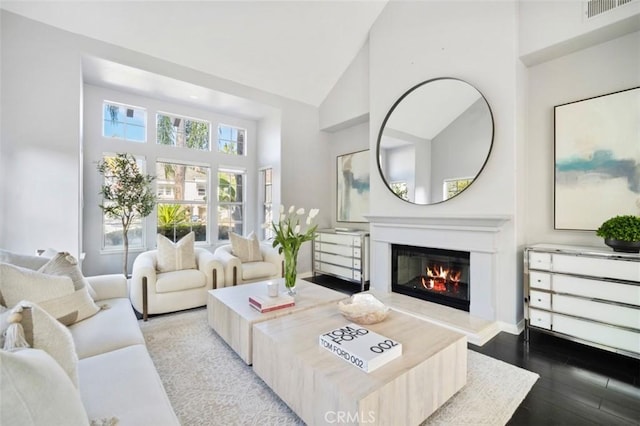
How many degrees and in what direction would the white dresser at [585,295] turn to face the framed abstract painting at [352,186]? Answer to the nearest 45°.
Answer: approximately 45° to its right

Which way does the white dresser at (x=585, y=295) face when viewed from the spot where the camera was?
facing the viewer and to the left of the viewer

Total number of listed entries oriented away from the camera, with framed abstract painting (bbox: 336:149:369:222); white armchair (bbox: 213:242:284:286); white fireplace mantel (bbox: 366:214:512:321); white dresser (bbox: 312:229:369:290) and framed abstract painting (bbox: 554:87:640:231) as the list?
0

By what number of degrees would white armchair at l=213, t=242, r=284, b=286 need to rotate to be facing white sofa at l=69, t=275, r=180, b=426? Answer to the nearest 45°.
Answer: approximately 45° to its right

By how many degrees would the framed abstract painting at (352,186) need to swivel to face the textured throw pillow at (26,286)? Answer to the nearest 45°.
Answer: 0° — it already faces it

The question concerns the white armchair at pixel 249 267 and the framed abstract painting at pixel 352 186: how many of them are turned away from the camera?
0

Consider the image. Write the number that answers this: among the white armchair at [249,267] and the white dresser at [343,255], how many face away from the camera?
0

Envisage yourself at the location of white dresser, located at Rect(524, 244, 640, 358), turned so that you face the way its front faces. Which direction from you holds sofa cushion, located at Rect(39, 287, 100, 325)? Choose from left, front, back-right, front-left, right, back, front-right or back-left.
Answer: front

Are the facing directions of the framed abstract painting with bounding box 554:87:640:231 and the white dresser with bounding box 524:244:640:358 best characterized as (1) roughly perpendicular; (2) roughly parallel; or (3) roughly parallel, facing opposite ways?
roughly parallel

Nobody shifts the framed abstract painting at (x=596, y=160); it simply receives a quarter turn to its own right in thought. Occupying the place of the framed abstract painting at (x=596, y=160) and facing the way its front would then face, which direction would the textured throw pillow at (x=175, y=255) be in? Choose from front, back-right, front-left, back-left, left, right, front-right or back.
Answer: left

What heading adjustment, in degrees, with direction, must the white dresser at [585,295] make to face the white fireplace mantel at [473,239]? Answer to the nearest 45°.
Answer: approximately 45° to its right

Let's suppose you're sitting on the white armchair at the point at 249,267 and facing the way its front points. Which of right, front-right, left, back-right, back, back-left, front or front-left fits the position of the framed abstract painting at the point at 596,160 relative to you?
front

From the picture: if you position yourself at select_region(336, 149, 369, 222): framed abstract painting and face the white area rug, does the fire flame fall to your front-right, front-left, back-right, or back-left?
front-left

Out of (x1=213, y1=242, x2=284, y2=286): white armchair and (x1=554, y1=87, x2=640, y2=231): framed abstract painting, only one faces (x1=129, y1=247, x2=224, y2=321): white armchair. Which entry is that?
the framed abstract painting

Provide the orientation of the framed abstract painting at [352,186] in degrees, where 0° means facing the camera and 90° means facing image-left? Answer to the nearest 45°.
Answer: approximately 45°

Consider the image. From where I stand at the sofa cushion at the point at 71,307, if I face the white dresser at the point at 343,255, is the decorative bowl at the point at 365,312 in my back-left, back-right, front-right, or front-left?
front-right

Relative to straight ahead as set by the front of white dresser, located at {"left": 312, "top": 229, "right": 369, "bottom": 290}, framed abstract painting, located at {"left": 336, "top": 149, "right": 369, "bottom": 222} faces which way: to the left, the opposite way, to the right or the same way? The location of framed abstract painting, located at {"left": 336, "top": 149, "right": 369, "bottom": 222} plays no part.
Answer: the same way

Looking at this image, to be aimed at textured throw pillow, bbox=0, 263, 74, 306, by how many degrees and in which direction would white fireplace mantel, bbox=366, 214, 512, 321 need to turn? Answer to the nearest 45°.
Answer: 0° — it already faces it

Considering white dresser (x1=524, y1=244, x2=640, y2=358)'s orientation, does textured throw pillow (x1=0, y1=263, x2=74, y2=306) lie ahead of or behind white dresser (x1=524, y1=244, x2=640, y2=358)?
ahead
